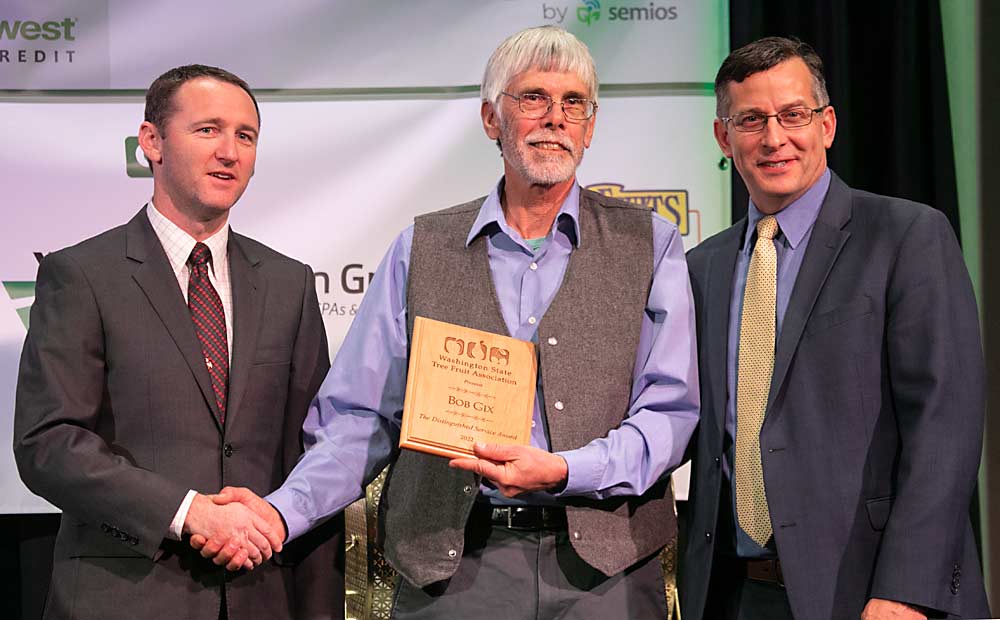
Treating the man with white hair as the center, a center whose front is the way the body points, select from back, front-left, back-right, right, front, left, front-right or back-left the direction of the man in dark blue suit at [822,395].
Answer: left

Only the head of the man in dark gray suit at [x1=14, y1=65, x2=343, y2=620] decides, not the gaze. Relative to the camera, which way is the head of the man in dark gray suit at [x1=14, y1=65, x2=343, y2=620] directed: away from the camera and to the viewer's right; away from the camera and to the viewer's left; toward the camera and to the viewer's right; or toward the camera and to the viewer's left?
toward the camera and to the viewer's right

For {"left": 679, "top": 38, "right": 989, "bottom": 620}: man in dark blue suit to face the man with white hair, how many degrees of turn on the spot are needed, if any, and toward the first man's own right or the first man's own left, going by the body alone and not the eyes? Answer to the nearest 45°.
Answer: approximately 45° to the first man's own right

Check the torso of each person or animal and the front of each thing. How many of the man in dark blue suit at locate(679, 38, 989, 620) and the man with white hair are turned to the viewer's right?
0

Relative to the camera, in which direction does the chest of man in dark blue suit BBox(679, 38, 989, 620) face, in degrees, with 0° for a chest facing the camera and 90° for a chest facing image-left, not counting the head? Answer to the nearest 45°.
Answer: approximately 45°

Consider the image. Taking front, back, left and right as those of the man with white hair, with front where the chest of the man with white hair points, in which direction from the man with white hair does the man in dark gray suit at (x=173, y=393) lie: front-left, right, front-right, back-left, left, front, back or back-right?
right

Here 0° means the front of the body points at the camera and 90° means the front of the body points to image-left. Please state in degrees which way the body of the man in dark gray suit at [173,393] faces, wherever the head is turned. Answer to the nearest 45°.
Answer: approximately 315°
